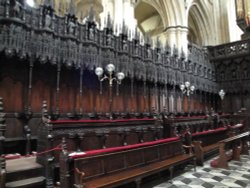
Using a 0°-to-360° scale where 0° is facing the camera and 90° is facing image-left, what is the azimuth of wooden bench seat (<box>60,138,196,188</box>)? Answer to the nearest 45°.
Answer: approximately 315°

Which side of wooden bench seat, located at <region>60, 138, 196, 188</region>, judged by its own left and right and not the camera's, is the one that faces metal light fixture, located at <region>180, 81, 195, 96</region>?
left

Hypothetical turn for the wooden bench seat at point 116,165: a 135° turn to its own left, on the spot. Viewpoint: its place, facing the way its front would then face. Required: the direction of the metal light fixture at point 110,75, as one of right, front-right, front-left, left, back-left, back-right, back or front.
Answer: front
